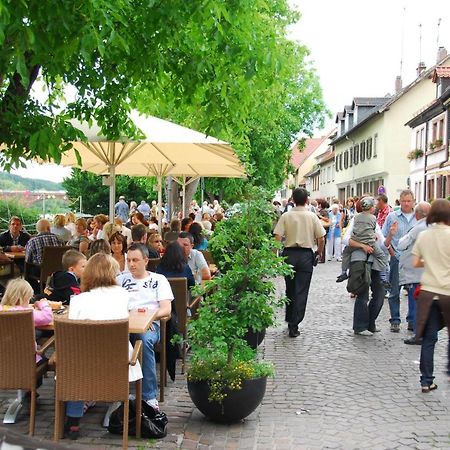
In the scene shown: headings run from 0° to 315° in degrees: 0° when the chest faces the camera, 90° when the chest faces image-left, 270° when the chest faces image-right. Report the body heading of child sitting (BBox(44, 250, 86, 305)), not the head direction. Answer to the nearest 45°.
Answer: approximately 270°

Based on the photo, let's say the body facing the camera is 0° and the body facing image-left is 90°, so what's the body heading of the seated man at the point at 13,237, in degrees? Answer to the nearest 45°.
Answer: approximately 0°

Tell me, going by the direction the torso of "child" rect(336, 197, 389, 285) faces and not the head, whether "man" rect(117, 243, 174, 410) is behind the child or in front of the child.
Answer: behind

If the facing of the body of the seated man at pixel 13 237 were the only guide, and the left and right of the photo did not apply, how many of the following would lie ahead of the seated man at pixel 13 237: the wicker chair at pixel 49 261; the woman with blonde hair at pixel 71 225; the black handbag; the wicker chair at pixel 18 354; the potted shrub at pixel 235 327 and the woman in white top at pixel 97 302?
5

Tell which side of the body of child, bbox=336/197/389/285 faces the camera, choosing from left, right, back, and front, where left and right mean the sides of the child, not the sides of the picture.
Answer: back

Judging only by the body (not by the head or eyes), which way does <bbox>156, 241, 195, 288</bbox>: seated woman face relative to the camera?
away from the camera

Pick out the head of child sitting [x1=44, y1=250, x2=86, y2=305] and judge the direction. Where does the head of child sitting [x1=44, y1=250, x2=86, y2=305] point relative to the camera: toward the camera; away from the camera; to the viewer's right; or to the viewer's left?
to the viewer's right

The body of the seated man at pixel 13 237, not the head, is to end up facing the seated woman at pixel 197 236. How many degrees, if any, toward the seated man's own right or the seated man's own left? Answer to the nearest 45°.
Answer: approximately 45° to the seated man's own left
